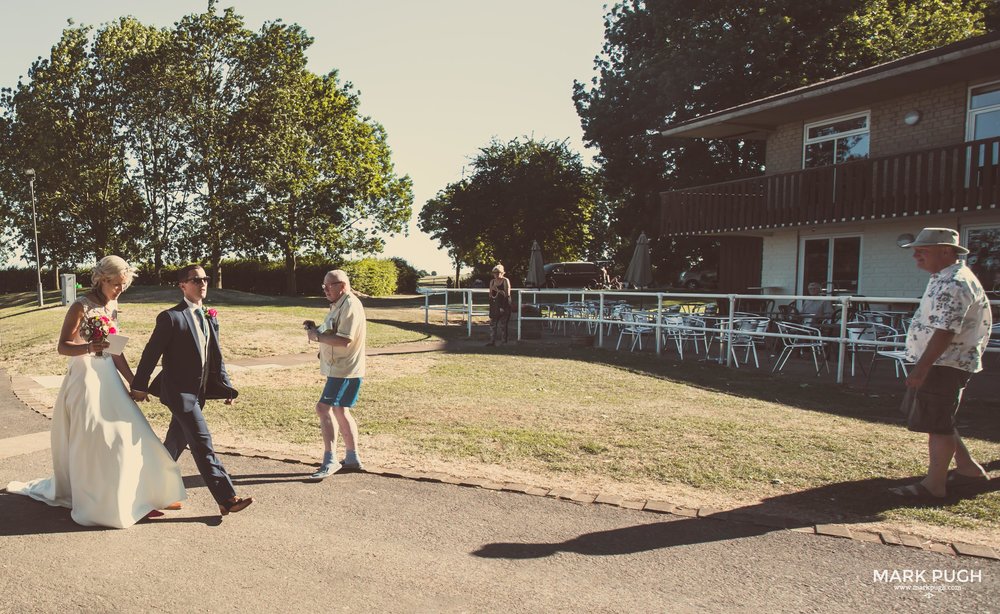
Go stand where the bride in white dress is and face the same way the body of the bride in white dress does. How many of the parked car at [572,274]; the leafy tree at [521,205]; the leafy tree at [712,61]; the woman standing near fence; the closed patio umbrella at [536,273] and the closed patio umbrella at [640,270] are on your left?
6

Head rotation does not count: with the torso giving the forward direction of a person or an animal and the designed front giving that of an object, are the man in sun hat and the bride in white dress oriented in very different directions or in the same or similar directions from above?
very different directions

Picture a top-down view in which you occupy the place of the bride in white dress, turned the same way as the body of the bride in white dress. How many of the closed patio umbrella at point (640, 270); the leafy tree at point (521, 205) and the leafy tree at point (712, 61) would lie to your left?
3

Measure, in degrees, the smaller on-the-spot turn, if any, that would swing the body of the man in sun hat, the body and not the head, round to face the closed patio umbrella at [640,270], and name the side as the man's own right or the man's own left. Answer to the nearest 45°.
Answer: approximately 45° to the man's own right

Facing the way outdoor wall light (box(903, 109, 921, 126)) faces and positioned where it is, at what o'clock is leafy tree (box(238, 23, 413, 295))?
The leafy tree is roughly at 2 o'clock from the outdoor wall light.

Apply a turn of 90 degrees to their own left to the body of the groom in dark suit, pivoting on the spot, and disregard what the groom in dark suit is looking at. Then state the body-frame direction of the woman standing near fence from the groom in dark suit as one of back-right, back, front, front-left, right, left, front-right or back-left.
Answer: front

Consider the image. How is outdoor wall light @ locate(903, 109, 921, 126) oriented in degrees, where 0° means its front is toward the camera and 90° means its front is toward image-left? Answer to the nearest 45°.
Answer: approximately 45°

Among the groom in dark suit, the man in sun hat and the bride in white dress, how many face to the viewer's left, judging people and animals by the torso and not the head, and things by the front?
1

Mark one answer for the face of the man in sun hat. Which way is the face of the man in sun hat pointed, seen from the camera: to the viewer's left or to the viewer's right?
to the viewer's left

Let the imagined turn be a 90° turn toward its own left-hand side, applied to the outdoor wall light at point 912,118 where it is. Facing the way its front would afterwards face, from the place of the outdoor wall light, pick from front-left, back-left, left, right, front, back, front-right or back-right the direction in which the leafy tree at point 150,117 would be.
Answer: back-right

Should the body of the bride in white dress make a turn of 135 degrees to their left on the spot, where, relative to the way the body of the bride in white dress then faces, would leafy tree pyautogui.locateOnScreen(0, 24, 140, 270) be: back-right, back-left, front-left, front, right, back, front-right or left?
front

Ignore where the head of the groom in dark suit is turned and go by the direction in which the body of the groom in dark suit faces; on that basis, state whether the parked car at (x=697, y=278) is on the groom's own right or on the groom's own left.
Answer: on the groom's own left

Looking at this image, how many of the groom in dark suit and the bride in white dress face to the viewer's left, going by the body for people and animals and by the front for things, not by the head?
0

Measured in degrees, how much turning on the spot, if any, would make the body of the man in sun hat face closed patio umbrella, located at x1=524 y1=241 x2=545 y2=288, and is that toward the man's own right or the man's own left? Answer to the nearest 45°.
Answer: approximately 45° to the man's own right

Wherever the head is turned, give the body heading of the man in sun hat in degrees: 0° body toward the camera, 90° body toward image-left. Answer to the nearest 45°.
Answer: approximately 90°

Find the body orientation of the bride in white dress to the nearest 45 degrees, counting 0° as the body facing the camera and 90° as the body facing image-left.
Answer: approximately 315°

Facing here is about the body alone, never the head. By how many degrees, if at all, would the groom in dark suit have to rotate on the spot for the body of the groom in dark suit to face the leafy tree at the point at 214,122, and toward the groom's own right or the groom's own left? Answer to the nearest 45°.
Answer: approximately 135° to the groom's own left

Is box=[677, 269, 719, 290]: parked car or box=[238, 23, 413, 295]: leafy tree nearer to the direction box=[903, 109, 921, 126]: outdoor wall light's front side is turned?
the leafy tree

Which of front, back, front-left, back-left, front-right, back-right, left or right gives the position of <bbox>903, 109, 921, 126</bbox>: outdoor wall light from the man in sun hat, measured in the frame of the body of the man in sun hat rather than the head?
right

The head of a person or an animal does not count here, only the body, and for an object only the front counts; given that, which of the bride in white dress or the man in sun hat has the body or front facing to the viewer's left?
the man in sun hat
